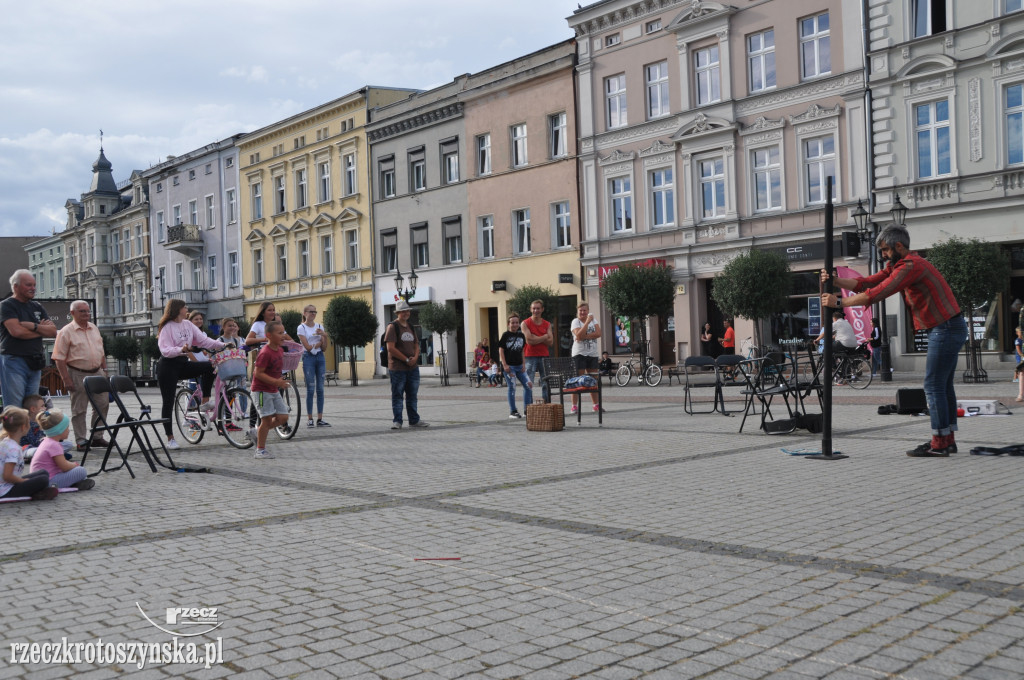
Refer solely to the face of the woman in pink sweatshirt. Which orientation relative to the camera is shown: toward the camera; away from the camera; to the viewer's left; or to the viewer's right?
to the viewer's right

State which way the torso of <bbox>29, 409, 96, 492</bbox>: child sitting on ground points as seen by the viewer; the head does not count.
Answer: to the viewer's right

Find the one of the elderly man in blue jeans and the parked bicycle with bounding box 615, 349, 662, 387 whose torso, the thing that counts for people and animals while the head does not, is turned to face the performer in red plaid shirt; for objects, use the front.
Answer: the elderly man in blue jeans

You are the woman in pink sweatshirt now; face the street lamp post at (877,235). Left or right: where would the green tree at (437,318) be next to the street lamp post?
left

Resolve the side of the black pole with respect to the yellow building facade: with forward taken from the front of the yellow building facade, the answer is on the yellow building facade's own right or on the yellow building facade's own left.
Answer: on the yellow building facade's own left

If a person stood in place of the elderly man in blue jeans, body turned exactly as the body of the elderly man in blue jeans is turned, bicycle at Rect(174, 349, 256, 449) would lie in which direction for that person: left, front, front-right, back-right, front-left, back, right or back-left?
front-left

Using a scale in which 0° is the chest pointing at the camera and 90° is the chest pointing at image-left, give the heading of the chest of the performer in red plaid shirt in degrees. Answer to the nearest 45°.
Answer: approximately 90°

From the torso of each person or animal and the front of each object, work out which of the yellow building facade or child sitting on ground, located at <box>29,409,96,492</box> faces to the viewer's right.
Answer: the child sitting on ground

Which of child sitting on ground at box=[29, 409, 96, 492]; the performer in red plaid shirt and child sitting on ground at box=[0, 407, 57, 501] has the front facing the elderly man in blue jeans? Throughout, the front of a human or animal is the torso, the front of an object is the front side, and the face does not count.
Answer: the performer in red plaid shirt

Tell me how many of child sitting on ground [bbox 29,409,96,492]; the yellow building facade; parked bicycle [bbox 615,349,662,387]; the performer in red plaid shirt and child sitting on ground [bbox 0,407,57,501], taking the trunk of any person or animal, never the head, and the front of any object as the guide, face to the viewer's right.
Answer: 2

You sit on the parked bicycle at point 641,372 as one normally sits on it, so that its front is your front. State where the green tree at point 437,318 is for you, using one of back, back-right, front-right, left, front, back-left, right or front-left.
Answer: front-right

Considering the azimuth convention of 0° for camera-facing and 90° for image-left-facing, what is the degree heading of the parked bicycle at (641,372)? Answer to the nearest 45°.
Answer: approximately 90°
